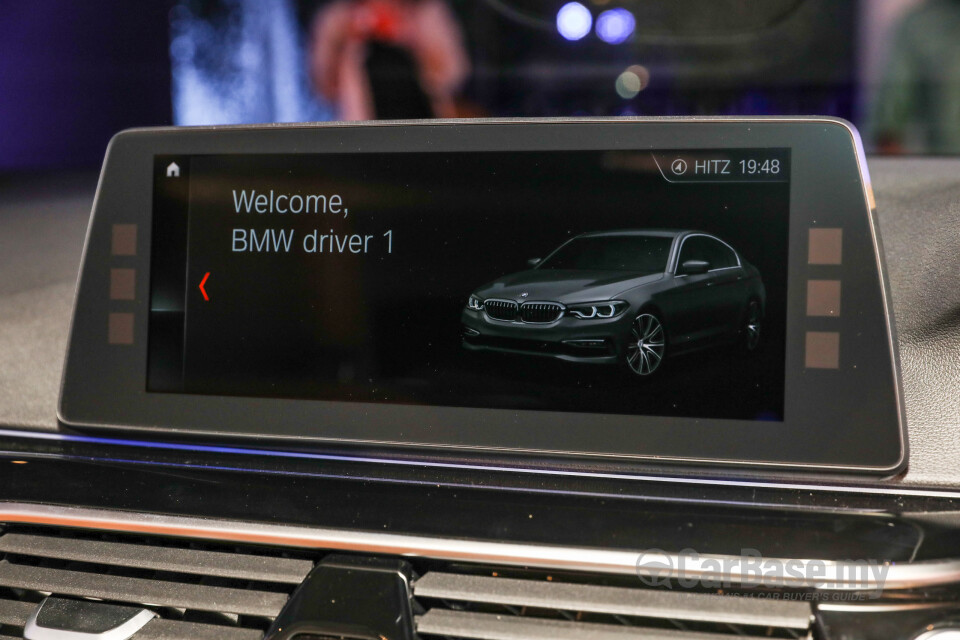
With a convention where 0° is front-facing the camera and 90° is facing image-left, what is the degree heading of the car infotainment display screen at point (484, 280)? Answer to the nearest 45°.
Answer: approximately 0°
